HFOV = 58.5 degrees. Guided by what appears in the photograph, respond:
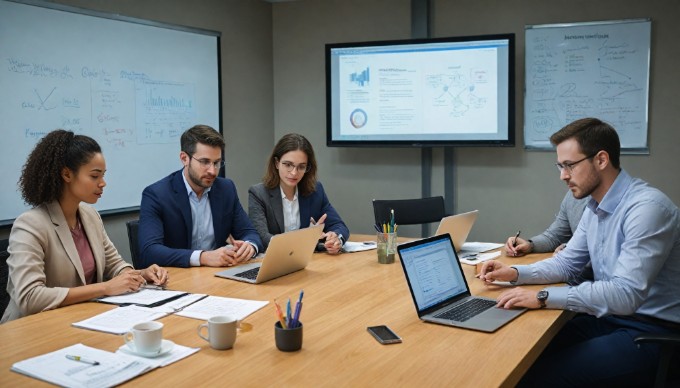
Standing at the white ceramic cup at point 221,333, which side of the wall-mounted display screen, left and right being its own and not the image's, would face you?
front

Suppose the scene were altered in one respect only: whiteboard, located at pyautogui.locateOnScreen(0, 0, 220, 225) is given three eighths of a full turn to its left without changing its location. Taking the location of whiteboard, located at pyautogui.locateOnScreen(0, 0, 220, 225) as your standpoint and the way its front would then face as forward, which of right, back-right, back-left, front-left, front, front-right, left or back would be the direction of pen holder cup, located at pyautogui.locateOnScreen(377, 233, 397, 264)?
back-right

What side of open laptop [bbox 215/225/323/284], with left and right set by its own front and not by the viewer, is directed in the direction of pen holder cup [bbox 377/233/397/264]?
right

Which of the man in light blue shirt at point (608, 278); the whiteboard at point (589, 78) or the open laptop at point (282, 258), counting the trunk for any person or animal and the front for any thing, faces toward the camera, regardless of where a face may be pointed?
the whiteboard

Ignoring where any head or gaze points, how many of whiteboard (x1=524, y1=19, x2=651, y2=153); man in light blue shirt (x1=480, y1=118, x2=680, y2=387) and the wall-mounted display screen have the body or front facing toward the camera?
2

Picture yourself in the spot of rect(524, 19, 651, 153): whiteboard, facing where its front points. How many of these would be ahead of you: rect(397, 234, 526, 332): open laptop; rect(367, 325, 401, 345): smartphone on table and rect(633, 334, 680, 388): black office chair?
3

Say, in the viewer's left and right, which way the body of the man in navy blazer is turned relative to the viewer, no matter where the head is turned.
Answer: facing the viewer and to the right of the viewer

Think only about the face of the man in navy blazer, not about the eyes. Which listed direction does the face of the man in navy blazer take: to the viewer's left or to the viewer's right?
to the viewer's right

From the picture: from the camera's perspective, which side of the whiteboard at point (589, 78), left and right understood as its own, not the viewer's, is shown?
front

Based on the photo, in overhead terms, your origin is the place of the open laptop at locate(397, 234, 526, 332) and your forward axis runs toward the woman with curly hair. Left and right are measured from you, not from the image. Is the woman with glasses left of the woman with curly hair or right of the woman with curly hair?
right

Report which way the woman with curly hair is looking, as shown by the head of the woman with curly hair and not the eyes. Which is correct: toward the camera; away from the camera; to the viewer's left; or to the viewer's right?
to the viewer's right

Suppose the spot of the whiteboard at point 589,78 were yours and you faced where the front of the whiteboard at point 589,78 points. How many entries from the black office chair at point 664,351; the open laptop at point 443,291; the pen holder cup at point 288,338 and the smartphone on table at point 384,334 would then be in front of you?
4

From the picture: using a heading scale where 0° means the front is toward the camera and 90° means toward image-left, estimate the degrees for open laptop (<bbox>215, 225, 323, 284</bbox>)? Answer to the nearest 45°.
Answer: approximately 135°

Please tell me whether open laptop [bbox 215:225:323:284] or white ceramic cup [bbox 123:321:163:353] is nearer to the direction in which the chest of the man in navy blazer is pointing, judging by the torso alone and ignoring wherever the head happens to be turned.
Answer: the open laptop

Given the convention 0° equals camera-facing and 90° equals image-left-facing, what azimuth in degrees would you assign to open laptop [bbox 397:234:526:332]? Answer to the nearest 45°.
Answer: approximately 315°

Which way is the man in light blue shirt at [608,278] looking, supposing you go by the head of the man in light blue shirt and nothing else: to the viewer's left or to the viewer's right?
to the viewer's left

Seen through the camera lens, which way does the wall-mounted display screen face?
facing the viewer
